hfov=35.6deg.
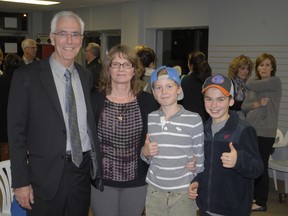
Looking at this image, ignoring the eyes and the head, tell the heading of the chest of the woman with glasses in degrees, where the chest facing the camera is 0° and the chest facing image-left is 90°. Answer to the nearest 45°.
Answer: approximately 0°

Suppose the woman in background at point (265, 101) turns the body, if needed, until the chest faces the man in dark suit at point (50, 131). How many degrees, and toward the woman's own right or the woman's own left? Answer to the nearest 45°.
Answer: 0° — they already face them

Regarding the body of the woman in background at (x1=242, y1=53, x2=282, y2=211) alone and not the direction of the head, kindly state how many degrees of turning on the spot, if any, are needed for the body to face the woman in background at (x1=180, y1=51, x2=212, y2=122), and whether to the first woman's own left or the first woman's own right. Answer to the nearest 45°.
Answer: approximately 45° to the first woman's own right

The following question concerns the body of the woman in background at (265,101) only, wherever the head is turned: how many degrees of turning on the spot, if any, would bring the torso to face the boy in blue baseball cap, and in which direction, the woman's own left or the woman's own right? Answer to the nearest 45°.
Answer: approximately 45° to the woman's own left

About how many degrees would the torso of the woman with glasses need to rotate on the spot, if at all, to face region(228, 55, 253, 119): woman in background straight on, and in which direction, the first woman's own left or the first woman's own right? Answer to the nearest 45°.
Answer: approximately 135° to the first woman's own left

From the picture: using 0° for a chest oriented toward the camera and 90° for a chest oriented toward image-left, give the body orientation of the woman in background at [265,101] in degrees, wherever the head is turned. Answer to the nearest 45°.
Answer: approximately 45°

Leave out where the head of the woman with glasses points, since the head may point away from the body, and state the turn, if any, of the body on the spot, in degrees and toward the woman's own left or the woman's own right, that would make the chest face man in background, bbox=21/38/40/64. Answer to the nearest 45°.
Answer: approximately 180°

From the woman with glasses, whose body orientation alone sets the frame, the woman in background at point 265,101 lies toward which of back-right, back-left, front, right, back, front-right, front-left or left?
back-left
